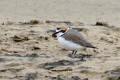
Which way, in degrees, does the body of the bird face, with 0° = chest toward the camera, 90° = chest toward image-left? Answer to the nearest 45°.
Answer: approximately 90°

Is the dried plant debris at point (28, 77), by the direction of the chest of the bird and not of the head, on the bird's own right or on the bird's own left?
on the bird's own left

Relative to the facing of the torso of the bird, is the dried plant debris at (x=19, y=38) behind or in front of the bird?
in front

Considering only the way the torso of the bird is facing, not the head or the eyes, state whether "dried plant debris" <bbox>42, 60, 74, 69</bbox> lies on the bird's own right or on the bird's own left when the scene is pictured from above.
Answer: on the bird's own left

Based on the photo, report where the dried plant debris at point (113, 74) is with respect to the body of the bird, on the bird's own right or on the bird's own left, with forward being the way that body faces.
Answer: on the bird's own left
